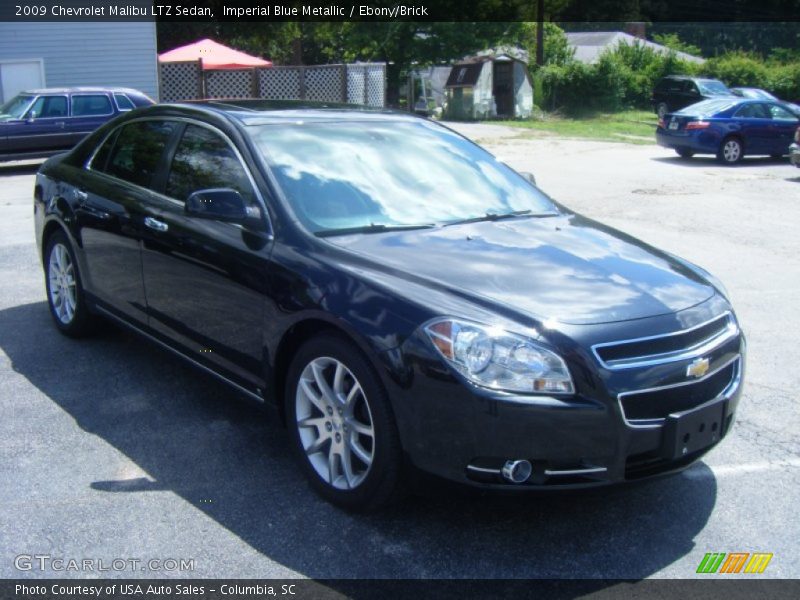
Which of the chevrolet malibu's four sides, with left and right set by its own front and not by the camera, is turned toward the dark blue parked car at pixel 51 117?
back

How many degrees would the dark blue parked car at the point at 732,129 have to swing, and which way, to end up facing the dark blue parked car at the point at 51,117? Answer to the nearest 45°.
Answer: approximately 180°

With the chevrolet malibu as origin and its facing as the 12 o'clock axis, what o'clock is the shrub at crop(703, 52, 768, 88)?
The shrub is roughly at 8 o'clock from the chevrolet malibu.

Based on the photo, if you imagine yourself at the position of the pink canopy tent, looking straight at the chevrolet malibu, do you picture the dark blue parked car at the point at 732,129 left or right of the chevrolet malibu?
left

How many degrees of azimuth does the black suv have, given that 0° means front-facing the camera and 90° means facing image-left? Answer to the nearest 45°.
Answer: approximately 315°

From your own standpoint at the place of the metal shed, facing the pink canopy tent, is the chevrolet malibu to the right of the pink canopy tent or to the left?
left

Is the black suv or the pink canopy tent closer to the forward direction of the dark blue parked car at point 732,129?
the black suv

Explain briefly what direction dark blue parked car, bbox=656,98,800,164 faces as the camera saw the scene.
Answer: facing away from the viewer and to the right of the viewer

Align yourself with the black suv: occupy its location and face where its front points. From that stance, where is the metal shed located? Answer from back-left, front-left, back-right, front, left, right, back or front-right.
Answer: back-right
